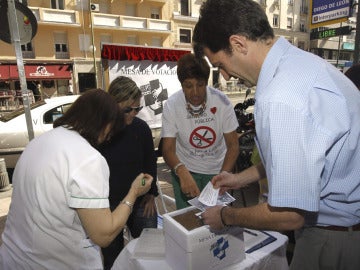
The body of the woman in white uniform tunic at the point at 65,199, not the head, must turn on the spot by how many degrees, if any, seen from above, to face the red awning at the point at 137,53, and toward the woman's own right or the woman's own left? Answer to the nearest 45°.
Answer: approximately 45° to the woman's own left

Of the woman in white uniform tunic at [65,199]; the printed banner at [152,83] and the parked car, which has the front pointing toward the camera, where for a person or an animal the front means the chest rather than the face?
the printed banner

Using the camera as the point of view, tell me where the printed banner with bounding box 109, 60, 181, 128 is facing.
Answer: facing the viewer

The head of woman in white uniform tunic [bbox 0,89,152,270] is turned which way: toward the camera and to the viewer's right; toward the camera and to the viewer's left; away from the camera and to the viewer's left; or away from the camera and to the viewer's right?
away from the camera and to the viewer's right

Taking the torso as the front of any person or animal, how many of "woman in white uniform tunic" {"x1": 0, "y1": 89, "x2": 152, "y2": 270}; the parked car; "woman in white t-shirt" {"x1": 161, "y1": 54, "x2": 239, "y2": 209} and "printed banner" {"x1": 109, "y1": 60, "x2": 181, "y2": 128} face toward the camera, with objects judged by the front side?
2

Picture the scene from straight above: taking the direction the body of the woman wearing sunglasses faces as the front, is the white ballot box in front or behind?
in front

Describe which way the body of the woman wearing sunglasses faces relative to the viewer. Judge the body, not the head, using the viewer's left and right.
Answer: facing the viewer and to the right of the viewer

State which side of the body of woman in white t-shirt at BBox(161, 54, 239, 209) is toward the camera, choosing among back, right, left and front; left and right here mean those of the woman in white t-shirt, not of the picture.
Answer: front

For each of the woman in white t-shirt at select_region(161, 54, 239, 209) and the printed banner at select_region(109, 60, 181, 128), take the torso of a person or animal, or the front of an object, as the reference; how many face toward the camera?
2

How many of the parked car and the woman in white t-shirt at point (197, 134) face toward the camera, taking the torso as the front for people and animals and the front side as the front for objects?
1

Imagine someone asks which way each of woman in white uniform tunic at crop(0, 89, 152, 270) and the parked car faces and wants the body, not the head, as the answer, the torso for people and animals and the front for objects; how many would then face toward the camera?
0

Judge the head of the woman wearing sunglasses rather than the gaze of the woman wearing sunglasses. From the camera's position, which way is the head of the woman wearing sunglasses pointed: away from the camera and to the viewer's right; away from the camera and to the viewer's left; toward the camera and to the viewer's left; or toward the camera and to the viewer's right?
toward the camera and to the viewer's right

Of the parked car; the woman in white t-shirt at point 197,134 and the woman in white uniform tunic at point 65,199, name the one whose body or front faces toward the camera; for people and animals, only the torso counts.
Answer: the woman in white t-shirt at point 197,134

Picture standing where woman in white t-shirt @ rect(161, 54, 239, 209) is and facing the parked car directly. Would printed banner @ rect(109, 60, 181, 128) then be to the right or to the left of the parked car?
right
